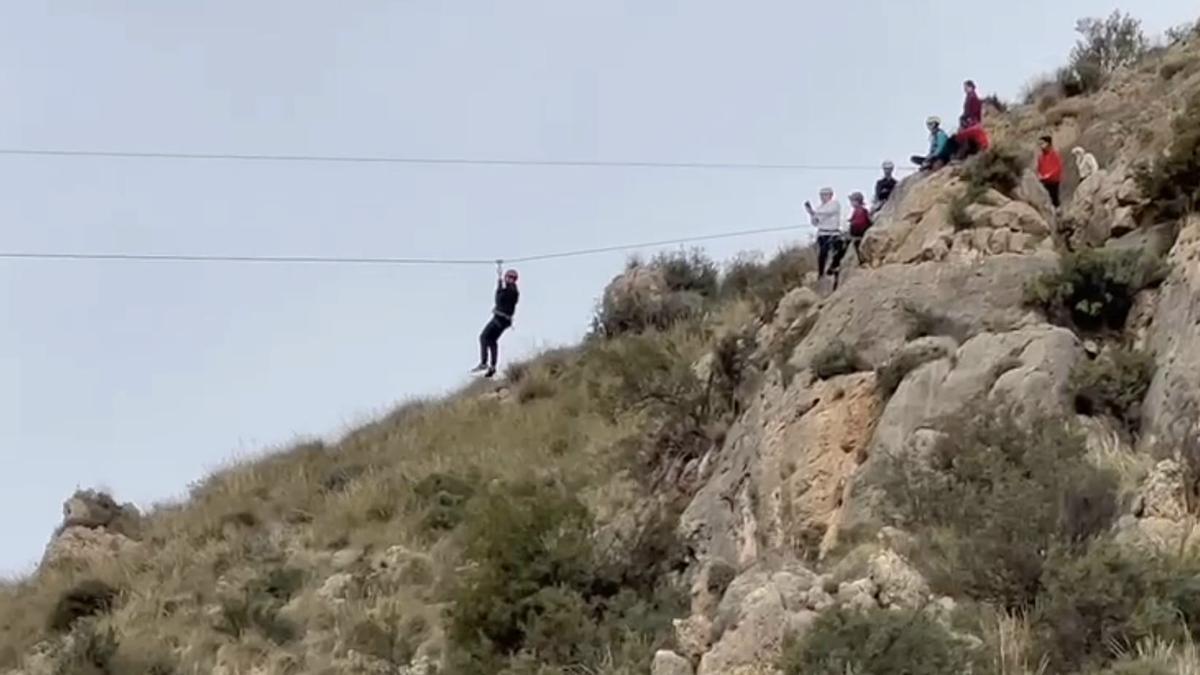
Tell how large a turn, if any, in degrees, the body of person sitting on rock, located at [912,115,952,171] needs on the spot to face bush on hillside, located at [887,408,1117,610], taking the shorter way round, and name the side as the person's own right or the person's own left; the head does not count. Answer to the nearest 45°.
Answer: approximately 90° to the person's own left

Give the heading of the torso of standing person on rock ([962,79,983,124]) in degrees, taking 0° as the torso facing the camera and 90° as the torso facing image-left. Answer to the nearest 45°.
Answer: approximately 45°

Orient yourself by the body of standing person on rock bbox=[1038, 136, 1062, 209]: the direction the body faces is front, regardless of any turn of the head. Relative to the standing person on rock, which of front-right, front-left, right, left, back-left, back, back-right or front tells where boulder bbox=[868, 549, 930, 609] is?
front-left

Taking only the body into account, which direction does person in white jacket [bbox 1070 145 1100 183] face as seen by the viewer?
to the viewer's left

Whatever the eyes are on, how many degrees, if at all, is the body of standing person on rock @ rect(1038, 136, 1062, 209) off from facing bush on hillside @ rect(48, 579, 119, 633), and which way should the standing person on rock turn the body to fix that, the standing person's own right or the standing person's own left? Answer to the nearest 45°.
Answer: approximately 45° to the standing person's own right

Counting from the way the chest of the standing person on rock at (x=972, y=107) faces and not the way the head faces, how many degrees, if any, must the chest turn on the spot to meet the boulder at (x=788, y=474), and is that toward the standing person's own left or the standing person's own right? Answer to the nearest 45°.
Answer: approximately 45° to the standing person's own left

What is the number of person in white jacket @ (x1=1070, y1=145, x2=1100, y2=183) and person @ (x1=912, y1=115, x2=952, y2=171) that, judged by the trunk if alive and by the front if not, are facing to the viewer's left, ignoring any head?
2

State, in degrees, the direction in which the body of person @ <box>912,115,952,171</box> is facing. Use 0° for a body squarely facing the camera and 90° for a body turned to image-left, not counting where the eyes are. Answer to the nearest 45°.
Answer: approximately 90°

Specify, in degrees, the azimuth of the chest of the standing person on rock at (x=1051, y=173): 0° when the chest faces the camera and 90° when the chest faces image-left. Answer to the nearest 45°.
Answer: approximately 45°

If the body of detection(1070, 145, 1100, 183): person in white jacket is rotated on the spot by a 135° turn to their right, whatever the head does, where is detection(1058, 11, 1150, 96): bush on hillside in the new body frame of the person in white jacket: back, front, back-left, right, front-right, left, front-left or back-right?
front-left

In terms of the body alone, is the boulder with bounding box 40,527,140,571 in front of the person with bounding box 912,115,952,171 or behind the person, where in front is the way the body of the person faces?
in front

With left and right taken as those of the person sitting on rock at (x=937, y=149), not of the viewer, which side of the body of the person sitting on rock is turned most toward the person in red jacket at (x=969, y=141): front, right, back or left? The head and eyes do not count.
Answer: back

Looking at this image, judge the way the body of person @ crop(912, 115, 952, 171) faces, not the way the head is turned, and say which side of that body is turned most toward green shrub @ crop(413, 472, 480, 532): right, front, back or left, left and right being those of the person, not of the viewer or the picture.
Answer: front

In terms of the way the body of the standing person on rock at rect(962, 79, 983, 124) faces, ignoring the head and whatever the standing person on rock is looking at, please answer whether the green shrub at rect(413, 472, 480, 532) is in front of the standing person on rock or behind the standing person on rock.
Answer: in front

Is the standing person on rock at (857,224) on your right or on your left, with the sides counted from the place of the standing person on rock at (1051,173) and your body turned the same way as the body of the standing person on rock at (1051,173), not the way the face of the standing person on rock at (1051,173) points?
on your right
